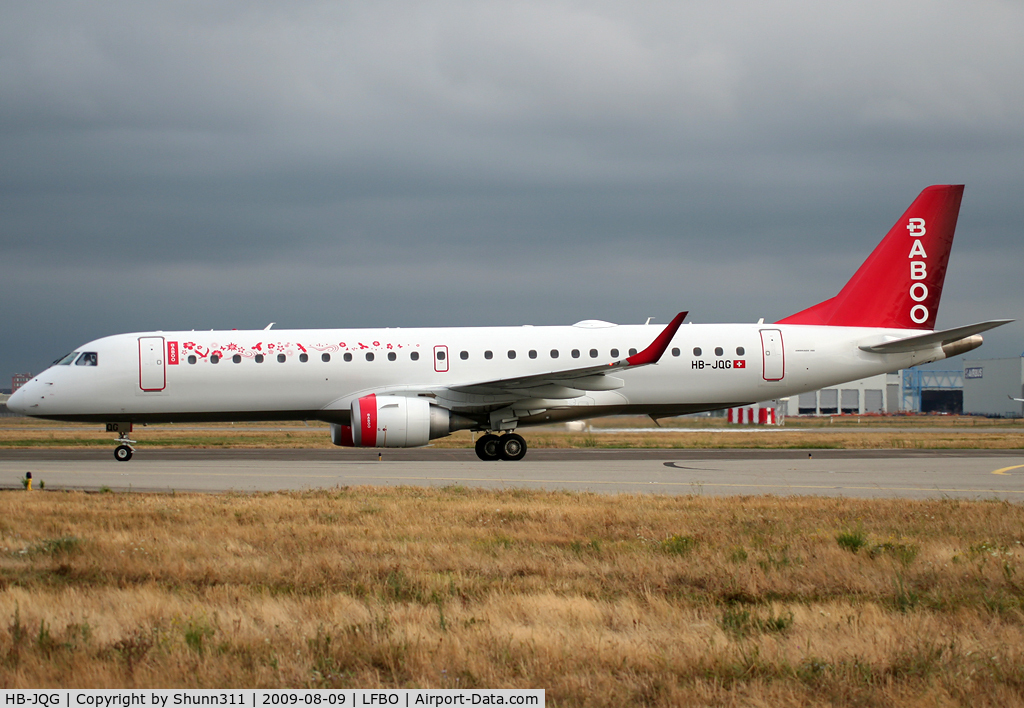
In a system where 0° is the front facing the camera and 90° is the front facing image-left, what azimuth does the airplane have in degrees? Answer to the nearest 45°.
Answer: approximately 90°
